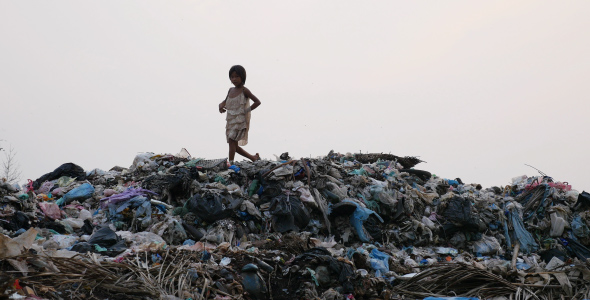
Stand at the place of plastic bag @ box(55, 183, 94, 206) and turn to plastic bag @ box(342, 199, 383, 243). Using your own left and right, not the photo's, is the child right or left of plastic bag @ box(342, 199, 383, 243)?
left

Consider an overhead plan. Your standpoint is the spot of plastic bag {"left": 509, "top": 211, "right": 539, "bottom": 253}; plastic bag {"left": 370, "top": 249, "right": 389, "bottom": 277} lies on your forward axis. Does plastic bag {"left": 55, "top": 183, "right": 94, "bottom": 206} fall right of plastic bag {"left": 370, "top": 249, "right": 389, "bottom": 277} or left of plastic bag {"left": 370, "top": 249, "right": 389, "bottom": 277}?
right

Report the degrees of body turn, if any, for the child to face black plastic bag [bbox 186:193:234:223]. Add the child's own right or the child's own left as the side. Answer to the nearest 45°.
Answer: approximately 45° to the child's own left

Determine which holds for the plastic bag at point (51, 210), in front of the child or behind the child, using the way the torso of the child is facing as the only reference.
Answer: in front

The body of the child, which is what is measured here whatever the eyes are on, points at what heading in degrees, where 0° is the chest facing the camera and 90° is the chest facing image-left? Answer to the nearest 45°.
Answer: approximately 45°

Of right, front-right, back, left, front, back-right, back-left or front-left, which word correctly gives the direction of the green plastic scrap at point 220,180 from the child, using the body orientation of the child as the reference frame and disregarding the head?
front-left

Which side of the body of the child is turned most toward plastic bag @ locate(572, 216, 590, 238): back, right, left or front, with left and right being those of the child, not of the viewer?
left
